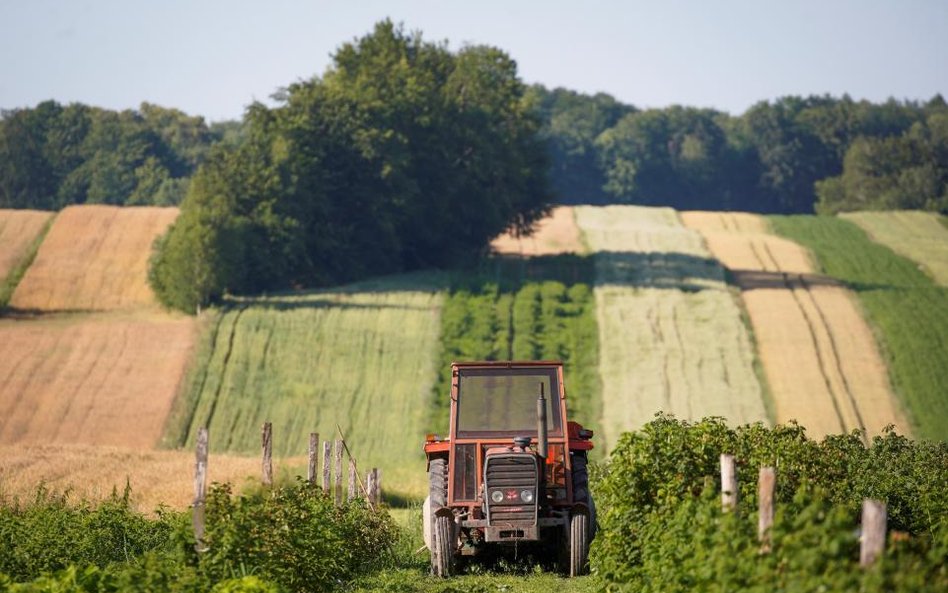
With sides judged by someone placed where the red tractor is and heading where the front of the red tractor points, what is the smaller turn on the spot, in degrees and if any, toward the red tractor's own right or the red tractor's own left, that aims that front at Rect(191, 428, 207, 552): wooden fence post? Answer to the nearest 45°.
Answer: approximately 45° to the red tractor's own right

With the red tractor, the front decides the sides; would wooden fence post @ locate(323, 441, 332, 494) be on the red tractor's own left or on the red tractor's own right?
on the red tractor's own right

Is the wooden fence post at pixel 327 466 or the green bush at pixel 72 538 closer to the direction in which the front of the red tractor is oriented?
the green bush

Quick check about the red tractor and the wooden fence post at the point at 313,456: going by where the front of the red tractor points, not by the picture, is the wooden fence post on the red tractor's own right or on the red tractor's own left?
on the red tractor's own right

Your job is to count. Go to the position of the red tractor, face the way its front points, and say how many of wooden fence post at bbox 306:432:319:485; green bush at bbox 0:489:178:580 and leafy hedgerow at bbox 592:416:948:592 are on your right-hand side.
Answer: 2

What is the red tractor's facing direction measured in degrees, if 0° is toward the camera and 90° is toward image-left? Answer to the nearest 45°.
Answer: approximately 0°

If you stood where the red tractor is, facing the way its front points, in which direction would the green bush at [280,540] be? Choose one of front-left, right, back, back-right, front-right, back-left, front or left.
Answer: front-right

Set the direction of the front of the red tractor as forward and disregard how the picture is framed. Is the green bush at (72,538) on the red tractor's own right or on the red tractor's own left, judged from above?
on the red tractor's own right
